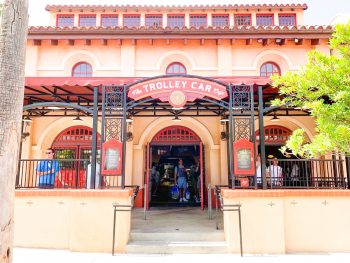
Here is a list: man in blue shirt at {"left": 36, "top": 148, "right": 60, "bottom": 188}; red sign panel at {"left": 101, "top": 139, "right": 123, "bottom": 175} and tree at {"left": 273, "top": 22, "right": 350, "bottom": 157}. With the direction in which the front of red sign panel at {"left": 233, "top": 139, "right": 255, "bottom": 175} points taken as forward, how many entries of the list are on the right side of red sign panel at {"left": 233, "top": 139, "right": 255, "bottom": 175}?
2

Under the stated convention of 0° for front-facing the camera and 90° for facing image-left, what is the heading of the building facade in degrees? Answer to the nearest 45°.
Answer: approximately 0°

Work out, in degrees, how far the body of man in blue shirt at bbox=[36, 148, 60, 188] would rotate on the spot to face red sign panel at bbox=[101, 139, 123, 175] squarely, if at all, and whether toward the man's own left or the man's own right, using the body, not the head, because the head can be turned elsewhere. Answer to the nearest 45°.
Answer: approximately 45° to the man's own left

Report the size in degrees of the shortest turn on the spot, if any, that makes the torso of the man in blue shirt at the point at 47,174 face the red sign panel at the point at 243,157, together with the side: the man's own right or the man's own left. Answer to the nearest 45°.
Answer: approximately 45° to the man's own left

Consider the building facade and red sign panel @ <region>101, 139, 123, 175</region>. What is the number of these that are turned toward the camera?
2

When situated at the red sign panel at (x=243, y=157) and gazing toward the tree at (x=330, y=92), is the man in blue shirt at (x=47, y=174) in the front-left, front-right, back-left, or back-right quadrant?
back-right

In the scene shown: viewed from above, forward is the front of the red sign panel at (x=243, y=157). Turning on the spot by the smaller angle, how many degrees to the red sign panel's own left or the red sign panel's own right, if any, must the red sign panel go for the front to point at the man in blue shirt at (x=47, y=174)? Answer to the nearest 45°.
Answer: approximately 90° to the red sign panel's own right
